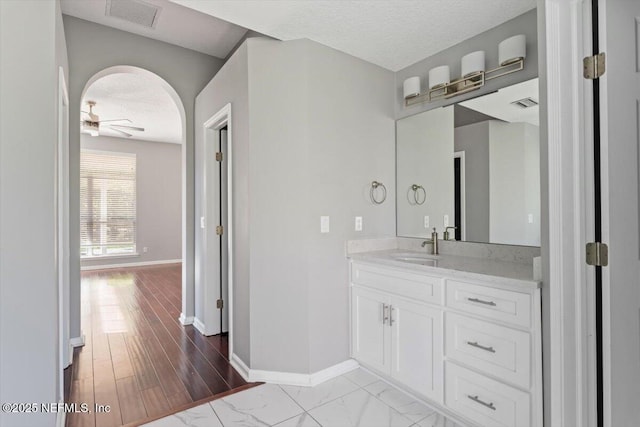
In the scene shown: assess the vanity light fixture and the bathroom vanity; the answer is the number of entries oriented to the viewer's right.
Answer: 0

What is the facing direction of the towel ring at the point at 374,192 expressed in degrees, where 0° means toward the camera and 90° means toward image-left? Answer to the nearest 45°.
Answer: approximately 315°

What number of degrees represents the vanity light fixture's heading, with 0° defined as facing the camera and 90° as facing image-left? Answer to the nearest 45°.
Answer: approximately 45°

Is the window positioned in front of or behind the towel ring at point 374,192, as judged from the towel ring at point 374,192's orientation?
behind

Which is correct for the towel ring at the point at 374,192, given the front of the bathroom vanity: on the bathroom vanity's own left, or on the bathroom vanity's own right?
on the bathroom vanity's own right

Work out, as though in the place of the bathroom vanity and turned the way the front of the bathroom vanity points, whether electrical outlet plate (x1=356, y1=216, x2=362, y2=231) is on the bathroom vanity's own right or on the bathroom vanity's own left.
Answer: on the bathroom vanity's own right

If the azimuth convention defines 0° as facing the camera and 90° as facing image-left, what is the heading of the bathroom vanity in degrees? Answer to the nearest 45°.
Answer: approximately 45°
